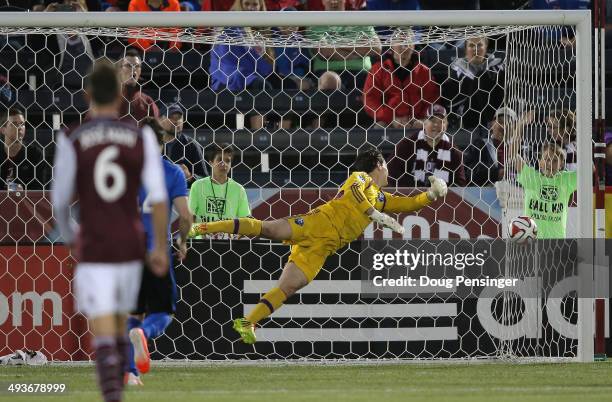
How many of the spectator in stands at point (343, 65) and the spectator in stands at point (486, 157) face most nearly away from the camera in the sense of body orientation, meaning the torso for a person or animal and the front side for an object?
0

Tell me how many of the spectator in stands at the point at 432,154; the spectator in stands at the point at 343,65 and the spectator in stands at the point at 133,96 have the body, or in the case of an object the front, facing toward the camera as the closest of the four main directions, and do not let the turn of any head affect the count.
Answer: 3

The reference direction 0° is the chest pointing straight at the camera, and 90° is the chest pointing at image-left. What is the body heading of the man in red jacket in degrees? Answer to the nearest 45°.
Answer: approximately 0°

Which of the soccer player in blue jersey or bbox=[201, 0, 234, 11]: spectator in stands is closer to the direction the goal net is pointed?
the soccer player in blue jersey

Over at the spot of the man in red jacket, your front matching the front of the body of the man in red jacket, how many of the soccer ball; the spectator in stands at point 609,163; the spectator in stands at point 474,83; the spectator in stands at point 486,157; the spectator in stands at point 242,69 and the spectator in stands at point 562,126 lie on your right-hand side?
1

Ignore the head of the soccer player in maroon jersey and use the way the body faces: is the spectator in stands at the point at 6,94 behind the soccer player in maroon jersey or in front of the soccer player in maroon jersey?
in front

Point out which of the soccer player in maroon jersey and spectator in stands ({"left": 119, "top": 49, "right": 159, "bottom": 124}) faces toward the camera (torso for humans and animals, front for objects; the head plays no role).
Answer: the spectator in stands

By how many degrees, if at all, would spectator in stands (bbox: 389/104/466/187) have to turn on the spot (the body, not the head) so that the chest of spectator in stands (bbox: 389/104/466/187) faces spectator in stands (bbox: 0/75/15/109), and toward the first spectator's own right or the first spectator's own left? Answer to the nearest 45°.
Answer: approximately 90° to the first spectator's own right

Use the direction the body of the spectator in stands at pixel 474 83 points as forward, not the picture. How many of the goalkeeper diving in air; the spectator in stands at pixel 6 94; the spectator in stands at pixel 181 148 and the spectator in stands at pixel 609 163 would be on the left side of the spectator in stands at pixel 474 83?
1

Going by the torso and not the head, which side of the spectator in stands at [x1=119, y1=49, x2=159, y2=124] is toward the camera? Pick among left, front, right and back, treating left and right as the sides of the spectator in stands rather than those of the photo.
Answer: front

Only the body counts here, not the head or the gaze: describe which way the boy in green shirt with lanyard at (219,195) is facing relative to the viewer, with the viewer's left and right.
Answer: facing the viewer

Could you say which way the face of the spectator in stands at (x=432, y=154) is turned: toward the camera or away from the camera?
toward the camera

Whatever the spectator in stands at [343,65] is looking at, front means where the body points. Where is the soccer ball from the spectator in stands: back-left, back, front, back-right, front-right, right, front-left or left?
front-left

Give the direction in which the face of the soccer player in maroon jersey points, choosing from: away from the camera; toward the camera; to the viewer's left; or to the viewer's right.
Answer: away from the camera

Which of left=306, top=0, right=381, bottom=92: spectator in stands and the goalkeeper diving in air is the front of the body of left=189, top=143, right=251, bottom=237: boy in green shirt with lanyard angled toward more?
the goalkeeper diving in air

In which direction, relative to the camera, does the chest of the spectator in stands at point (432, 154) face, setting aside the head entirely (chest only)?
toward the camera
